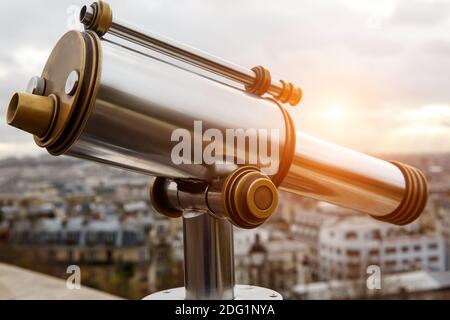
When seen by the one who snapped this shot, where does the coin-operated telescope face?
facing away from the viewer and to the right of the viewer
